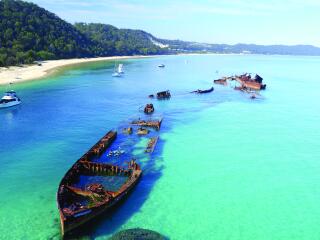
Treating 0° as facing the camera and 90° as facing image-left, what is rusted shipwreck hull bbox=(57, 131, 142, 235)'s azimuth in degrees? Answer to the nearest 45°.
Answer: approximately 45°
